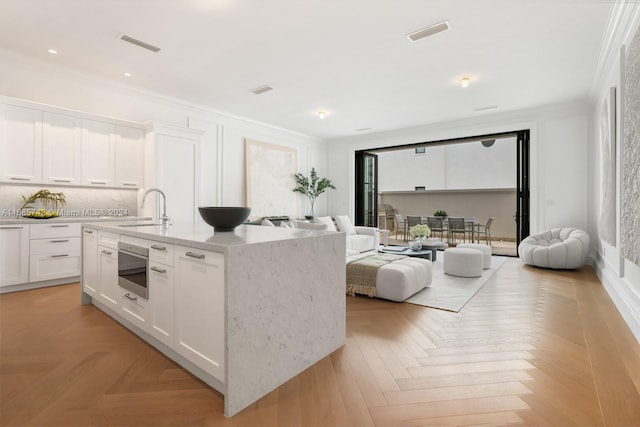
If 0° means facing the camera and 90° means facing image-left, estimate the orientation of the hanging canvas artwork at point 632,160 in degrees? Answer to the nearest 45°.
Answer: approximately 90°

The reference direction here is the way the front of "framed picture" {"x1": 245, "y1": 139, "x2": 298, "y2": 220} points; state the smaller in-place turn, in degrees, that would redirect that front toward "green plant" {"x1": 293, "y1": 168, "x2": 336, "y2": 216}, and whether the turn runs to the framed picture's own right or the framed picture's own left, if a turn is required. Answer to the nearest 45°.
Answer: approximately 90° to the framed picture's own left

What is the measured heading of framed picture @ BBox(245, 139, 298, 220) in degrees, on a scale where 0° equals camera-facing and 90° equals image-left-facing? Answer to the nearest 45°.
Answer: approximately 315°

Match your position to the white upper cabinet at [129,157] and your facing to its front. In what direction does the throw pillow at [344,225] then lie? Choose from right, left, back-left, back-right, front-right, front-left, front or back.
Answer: left

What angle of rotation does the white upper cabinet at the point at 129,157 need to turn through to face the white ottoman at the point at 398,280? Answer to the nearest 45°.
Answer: approximately 45° to its left

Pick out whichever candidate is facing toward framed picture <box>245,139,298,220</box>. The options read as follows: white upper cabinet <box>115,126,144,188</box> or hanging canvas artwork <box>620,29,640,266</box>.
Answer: the hanging canvas artwork

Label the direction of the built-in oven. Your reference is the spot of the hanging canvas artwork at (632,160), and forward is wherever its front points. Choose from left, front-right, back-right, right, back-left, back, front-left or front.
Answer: front-left

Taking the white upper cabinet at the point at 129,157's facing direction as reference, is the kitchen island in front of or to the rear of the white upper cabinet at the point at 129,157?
in front

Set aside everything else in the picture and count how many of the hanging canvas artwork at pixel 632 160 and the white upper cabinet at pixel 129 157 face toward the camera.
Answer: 1

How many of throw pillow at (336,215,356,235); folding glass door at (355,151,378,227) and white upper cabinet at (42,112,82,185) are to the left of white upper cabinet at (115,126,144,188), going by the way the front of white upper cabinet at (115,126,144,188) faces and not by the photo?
2

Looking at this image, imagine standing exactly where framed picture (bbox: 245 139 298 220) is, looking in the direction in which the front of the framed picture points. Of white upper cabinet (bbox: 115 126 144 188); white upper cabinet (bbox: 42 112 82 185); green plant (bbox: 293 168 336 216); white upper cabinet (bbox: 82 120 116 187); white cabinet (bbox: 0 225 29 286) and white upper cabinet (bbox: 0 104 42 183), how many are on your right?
5

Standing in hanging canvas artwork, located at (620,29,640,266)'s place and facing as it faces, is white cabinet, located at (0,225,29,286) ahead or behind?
ahead
